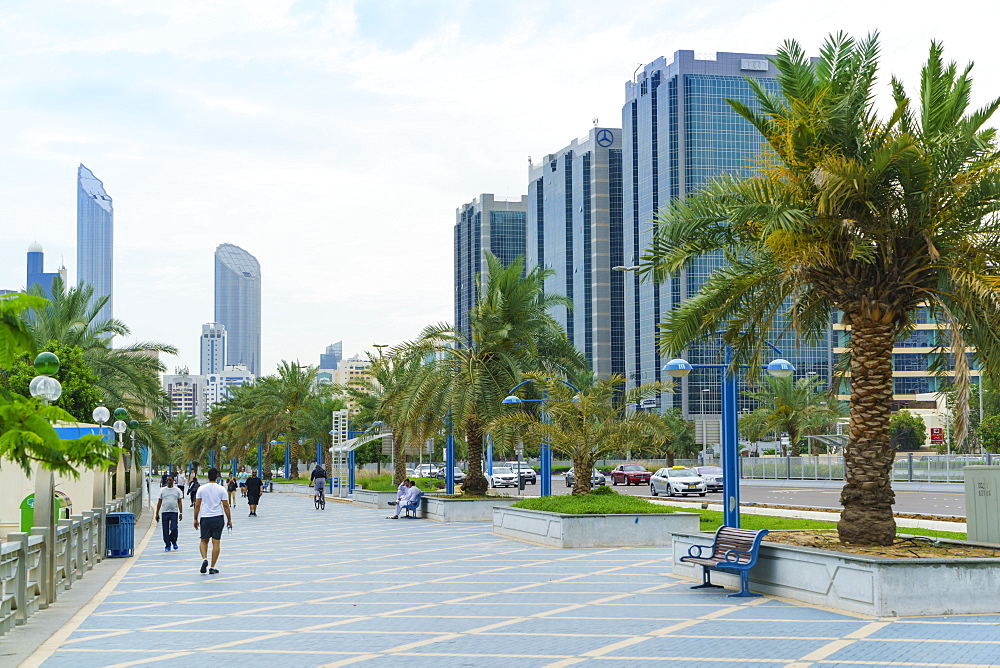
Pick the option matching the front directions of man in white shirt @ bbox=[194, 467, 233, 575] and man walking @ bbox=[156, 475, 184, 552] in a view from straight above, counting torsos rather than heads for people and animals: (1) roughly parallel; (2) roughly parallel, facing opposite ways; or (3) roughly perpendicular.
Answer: roughly parallel, facing opposite ways

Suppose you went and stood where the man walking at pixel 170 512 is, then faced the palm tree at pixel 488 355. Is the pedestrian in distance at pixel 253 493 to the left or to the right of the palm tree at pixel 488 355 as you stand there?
left

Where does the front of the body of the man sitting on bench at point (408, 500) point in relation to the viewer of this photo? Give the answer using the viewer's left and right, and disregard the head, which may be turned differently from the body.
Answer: facing to the left of the viewer

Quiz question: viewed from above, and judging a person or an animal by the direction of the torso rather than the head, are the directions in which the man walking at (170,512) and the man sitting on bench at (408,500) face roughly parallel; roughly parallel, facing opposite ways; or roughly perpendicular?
roughly perpendicular
